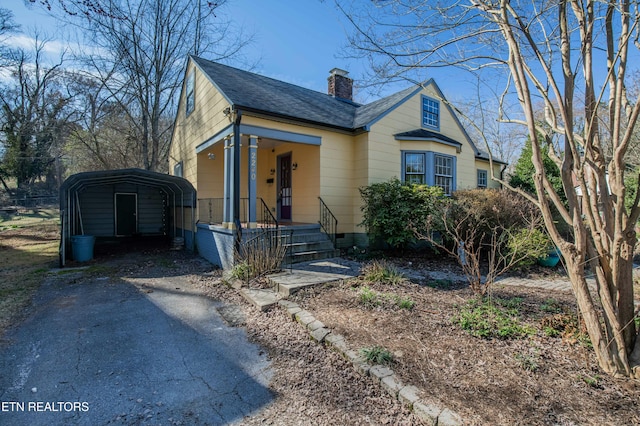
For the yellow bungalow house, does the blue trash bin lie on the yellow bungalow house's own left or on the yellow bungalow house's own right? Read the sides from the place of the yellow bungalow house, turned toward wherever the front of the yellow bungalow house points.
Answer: on the yellow bungalow house's own right

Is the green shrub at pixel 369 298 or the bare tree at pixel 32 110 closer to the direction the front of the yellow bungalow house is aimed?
the green shrub

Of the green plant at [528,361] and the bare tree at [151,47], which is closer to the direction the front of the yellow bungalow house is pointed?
the green plant

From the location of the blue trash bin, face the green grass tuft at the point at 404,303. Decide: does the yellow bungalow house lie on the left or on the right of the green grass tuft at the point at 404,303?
left

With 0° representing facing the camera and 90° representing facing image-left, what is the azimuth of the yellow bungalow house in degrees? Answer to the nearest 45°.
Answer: approximately 315°

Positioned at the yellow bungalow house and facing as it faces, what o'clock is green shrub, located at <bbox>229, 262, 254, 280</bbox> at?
The green shrub is roughly at 2 o'clock from the yellow bungalow house.
